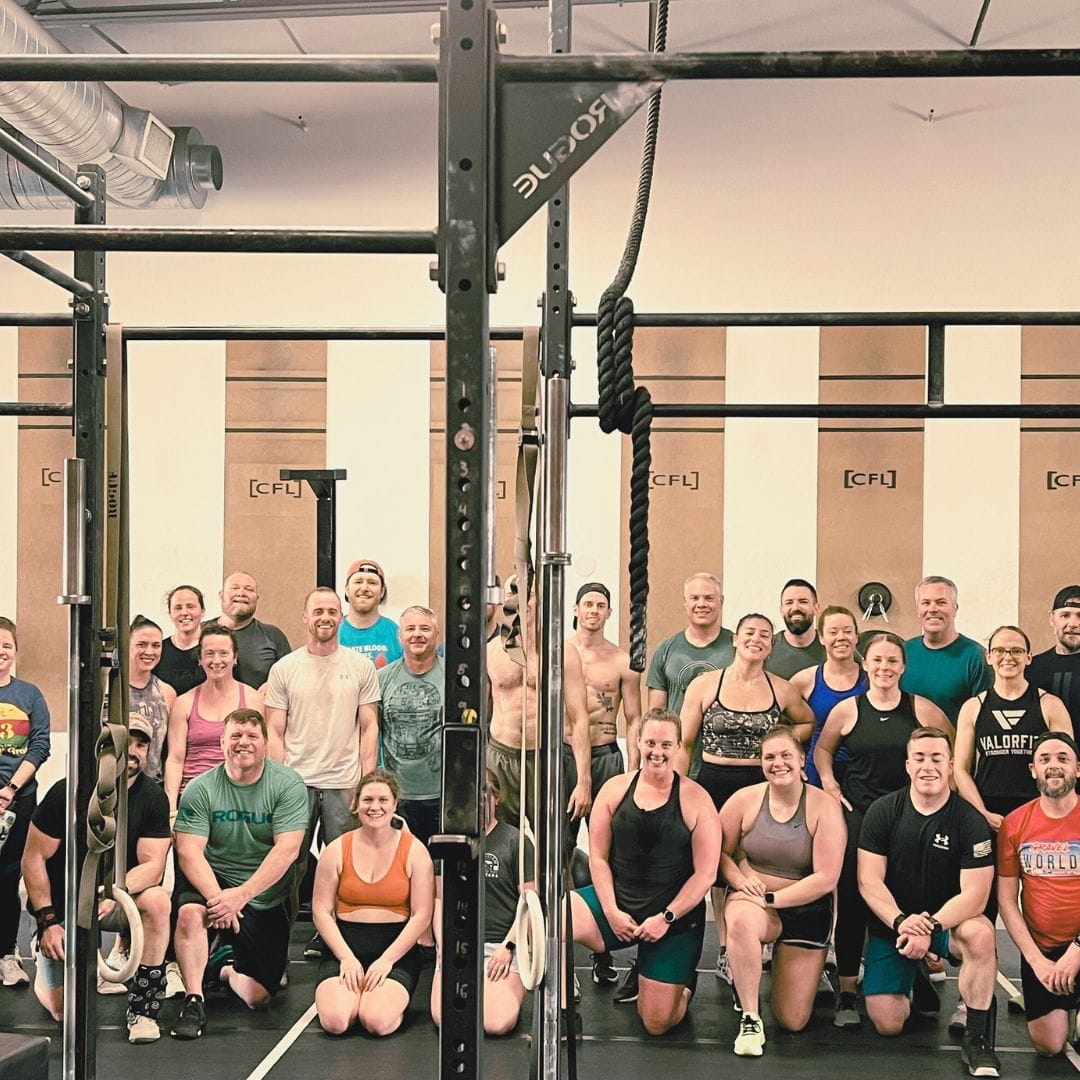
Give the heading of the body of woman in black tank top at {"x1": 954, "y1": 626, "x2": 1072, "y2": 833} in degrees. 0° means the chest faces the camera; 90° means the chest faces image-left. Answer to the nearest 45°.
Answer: approximately 0°

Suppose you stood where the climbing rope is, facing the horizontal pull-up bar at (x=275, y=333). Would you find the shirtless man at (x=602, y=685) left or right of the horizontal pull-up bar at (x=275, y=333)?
right

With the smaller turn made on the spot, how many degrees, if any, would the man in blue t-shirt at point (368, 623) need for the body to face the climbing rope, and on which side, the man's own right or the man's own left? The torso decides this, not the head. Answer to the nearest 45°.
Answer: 0° — they already face it
